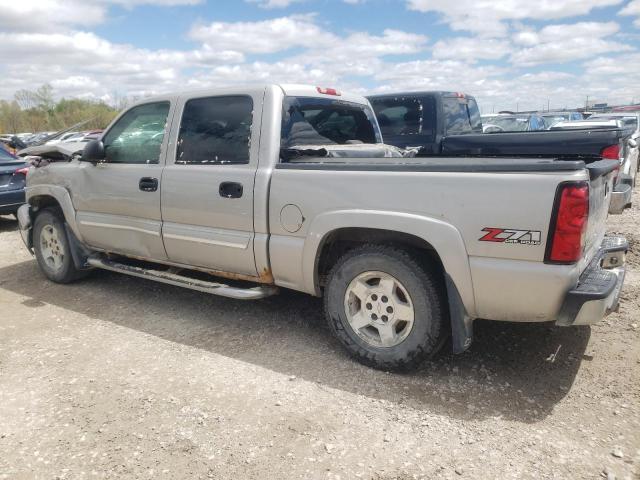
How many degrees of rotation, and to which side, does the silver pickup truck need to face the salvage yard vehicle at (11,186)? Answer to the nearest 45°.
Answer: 0° — it already faces it

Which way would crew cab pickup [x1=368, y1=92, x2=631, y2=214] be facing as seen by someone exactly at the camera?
facing away from the viewer and to the left of the viewer

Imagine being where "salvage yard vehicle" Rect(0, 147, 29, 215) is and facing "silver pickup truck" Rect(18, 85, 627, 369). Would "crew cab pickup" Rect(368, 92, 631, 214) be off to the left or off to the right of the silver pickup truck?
left

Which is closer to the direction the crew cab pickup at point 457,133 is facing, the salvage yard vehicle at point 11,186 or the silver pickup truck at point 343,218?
the salvage yard vehicle

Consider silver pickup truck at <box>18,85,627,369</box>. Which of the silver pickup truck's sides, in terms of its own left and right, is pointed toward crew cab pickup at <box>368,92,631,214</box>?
right

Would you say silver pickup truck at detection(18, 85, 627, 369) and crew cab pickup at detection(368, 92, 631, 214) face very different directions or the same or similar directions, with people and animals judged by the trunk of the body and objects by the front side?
same or similar directions

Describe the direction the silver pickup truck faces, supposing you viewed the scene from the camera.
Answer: facing away from the viewer and to the left of the viewer

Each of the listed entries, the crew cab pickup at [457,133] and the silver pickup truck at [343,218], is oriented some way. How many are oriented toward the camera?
0

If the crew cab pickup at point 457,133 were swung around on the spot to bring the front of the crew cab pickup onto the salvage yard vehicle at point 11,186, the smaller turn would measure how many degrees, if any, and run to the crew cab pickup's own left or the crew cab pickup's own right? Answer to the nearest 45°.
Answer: approximately 45° to the crew cab pickup's own left
